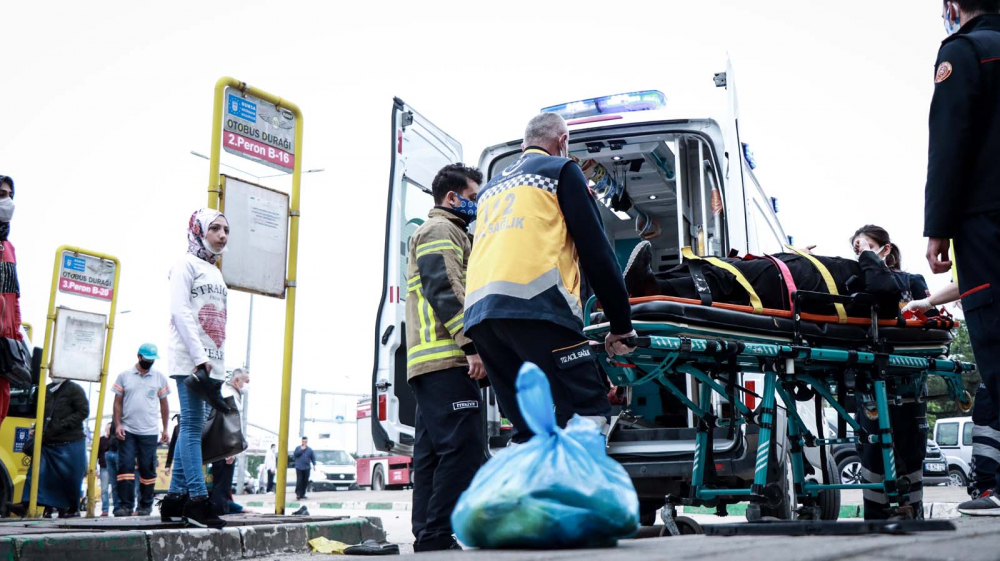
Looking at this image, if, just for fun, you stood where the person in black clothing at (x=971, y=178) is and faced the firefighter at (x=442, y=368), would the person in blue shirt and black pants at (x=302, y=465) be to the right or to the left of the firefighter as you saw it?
right

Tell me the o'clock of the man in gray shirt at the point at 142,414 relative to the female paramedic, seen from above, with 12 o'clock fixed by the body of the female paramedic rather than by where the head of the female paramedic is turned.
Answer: The man in gray shirt is roughly at 2 o'clock from the female paramedic.

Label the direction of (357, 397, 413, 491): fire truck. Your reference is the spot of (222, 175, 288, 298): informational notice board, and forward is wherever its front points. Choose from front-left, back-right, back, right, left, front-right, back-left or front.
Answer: back-left

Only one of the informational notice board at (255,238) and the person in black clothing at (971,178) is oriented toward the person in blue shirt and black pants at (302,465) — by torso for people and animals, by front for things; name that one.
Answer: the person in black clothing at (971,178)

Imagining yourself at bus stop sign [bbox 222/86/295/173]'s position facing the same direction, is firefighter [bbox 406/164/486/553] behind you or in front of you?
in front

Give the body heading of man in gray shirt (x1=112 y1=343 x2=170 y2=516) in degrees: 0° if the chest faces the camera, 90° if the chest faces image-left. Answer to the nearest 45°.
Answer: approximately 0°

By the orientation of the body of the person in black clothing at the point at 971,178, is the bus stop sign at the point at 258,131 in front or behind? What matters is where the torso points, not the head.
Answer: in front

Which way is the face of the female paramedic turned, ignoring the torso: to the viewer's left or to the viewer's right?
to the viewer's left

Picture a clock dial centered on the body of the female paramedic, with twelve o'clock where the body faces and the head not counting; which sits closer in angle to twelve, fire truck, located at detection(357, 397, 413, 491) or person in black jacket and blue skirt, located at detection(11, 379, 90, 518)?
the person in black jacket and blue skirt

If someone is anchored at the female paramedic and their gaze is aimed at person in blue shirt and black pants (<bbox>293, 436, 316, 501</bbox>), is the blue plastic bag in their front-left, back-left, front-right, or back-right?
back-left

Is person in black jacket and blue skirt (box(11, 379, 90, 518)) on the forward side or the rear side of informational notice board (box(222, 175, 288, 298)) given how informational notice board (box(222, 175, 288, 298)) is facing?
on the rear side

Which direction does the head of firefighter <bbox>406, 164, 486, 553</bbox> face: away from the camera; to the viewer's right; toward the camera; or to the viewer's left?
to the viewer's right

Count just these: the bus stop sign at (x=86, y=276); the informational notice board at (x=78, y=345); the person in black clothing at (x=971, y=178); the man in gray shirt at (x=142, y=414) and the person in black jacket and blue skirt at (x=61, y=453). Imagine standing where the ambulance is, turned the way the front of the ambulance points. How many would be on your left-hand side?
4

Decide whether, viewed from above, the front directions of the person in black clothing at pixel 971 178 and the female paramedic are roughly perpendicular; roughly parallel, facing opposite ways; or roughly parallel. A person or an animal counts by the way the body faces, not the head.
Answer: roughly perpendicular

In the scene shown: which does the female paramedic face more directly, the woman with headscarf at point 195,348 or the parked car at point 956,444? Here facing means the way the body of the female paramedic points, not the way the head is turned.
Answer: the woman with headscarf

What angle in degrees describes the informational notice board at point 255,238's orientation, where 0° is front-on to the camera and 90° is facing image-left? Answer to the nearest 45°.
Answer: approximately 315°
